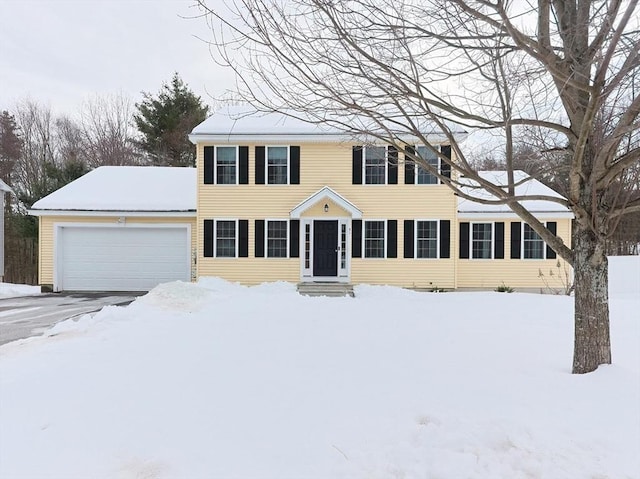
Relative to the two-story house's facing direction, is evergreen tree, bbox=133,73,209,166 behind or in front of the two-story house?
behind

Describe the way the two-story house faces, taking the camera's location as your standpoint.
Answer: facing the viewer

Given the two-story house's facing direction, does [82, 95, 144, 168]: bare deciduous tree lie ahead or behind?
behind

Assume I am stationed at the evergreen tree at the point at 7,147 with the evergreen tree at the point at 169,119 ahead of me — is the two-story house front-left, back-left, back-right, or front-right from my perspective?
front-right

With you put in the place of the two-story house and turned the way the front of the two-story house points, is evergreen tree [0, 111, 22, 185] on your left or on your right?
on your right

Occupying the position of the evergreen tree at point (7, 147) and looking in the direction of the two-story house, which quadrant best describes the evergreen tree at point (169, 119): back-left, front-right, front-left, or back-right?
front-left
